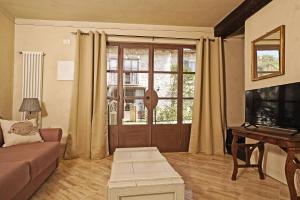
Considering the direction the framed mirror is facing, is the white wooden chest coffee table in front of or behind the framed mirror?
in front

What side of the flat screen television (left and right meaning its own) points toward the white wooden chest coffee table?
front

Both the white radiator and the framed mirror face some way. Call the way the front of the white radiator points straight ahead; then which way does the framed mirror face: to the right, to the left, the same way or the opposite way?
to the right

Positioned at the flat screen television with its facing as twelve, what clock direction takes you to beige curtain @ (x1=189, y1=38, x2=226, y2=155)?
The beige curtain is roughly at 3 o'clock from the flat screen television.

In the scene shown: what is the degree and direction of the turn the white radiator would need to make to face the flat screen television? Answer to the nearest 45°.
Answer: approximately 45° to its left

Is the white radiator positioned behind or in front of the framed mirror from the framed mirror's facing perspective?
in front

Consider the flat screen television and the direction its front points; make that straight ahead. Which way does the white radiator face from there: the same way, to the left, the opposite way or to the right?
to the left

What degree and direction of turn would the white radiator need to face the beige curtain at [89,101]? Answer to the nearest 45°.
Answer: approximately 45° to its left

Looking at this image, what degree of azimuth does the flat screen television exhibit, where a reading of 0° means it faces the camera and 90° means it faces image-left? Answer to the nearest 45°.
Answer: approximately 45°

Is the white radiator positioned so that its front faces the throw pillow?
yes

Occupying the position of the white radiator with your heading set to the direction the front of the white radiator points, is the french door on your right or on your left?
on your left
